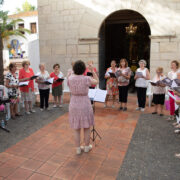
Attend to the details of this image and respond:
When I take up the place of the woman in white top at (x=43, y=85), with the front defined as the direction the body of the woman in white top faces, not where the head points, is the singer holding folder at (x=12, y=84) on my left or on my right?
on my right

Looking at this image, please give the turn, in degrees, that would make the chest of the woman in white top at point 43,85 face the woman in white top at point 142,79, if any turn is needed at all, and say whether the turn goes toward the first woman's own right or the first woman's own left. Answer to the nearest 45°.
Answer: approximately 45° to the first woman's own left

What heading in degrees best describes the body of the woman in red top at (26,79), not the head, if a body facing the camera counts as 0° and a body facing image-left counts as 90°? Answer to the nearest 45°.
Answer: approximately 315°

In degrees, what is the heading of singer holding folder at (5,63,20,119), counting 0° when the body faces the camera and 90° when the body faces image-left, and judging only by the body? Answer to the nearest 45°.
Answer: approximately 315°

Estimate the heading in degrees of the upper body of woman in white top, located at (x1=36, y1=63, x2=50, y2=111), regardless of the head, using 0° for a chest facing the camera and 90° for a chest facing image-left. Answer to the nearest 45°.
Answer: approximately 315°

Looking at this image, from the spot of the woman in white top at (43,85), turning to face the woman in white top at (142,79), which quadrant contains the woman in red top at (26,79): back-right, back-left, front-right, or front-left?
back-right

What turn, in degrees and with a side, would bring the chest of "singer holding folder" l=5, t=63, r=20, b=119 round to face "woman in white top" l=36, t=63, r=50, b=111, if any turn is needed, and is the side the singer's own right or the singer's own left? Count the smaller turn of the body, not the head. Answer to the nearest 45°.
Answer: approximately 90° to the singer's own left
